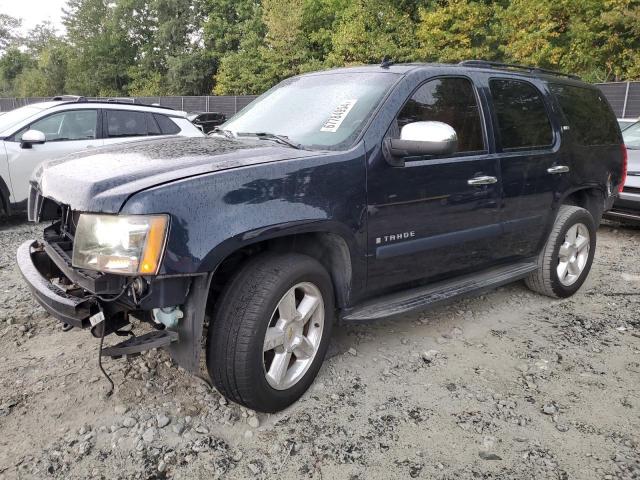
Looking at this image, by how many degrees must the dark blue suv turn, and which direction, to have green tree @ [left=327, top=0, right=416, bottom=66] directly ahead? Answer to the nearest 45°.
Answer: approximately 135° to its right

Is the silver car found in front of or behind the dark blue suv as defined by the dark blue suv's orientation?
behind

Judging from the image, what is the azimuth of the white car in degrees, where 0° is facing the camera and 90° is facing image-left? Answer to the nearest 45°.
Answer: approximately 45°

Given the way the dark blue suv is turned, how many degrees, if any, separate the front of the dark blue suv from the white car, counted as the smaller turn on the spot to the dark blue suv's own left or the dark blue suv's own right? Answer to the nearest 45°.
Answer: approximately 90° to the dark blue suv's own right

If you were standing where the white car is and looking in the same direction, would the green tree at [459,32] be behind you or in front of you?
behind

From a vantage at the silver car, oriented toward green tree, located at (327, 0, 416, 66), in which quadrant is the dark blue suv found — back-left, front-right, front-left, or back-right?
back-left
